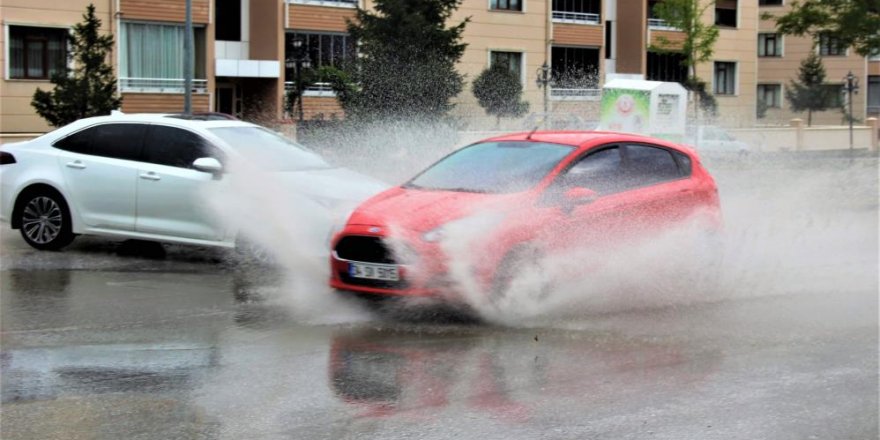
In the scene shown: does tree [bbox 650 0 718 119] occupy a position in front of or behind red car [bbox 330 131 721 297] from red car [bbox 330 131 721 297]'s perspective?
behind

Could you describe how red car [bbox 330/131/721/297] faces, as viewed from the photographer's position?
facing the viewer and to the left of the viewer

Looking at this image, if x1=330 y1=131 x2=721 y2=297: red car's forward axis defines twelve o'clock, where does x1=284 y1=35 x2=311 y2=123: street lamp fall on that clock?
The street lamp is roughly at 4 o'clock from the red car.

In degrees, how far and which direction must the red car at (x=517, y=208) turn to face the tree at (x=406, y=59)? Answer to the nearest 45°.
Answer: approximately 135° to its right

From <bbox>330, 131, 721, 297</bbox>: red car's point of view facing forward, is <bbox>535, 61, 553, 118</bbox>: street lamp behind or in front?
behind

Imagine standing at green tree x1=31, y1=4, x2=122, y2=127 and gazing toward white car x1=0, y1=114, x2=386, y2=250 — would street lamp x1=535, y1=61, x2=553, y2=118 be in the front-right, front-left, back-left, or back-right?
back-left

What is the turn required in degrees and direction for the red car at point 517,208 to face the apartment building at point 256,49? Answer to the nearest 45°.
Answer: approximately 135° to its right

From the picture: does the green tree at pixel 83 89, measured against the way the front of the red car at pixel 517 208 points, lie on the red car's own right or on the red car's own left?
on the red car's own right

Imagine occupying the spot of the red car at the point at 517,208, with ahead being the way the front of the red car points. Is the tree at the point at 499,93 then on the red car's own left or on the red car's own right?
on the red car's own right

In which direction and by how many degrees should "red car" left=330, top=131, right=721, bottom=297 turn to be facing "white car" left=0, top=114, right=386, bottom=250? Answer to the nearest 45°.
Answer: approximately 90° to its right
